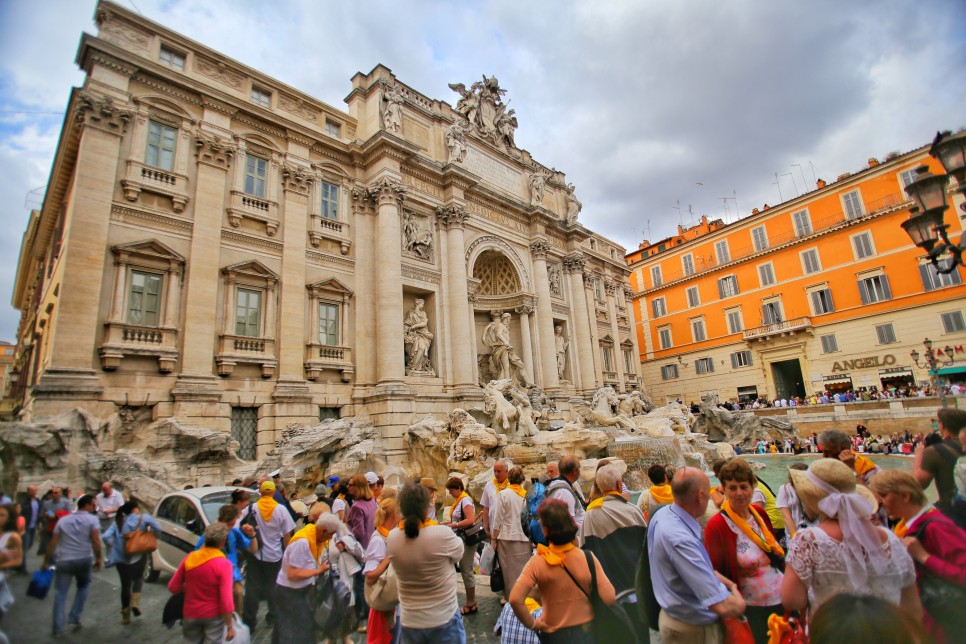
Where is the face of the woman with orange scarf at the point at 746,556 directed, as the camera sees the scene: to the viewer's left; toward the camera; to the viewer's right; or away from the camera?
toward the camera

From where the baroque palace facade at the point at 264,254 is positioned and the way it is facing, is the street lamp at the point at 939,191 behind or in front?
in front

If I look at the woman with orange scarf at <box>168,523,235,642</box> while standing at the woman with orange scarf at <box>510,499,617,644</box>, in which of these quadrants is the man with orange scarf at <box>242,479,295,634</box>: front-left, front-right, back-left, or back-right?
front-right
